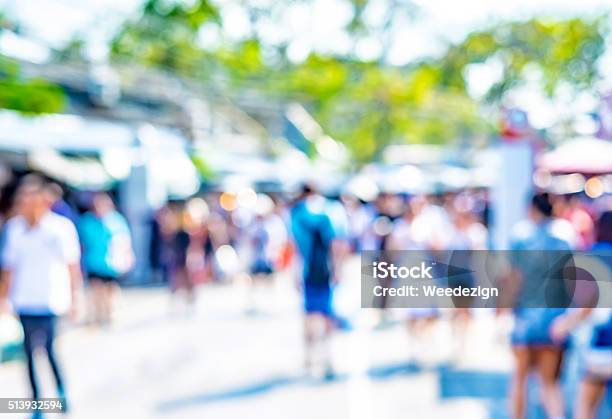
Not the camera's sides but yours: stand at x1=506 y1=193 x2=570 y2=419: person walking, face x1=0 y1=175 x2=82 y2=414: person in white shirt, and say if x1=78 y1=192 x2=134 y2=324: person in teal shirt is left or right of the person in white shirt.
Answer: right

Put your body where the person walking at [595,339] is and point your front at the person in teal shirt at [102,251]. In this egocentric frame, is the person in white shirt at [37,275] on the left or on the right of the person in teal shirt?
left

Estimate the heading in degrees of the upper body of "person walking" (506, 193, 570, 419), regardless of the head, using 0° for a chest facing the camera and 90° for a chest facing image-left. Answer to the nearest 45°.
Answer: approximately 180°

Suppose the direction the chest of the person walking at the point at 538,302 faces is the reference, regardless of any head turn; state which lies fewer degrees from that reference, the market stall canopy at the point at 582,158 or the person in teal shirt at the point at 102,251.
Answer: the market stall canopy

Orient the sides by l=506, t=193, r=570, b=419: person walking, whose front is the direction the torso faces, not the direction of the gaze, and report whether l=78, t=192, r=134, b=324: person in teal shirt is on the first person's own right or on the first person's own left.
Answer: on the first person's own left

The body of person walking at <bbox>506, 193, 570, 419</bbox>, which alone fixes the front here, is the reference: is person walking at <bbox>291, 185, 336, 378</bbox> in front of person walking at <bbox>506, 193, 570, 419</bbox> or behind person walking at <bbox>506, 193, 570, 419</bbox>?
in front

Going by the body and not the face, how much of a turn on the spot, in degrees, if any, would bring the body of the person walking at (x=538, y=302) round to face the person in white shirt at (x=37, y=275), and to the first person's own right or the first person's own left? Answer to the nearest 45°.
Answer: approximately 90° to the first person's own left

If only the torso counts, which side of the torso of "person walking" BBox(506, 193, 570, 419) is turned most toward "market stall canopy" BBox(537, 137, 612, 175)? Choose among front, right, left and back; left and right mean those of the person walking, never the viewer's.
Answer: front
